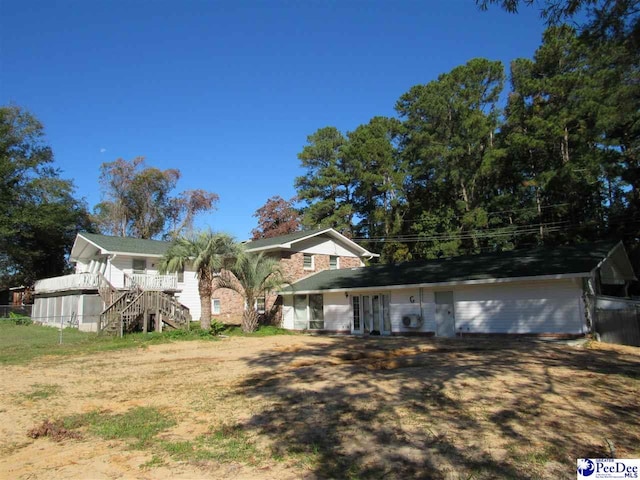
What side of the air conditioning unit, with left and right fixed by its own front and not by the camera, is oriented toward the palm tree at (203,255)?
right

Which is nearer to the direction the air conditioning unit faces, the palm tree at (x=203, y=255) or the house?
the palm tree

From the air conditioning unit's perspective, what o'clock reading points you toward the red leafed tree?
The red leafed tree is roughly at 5 o'clock from the air conditioning unit.

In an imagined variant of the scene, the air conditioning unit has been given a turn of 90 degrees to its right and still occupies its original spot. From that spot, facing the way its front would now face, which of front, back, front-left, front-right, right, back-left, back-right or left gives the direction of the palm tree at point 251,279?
front

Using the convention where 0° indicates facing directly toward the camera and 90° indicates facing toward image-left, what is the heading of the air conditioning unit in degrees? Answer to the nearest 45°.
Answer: approximately 0°

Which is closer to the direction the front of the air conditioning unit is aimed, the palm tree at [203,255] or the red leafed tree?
the palm tree
